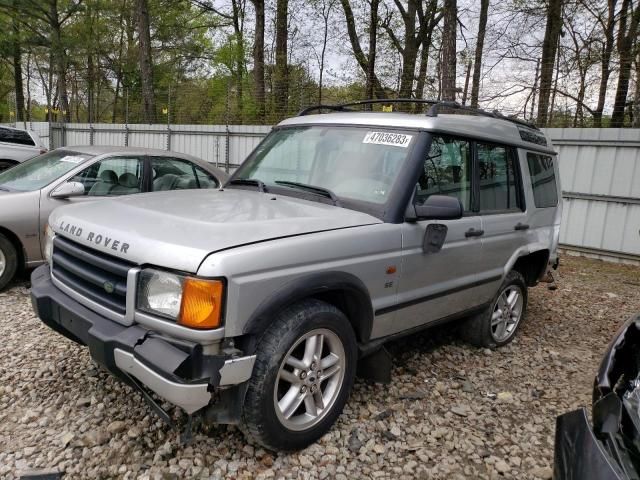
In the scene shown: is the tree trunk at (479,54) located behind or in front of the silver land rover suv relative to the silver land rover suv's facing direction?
behind

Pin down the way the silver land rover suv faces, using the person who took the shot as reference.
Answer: facing the viewer and to the left of the viewer

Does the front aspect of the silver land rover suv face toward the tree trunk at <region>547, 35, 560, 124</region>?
no

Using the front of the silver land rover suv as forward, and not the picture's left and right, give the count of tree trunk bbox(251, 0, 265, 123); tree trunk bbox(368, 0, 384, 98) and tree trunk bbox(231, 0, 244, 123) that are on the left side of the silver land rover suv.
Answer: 0

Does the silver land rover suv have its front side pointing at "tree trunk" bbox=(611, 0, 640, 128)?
no

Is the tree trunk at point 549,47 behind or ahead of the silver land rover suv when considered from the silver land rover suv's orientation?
behind

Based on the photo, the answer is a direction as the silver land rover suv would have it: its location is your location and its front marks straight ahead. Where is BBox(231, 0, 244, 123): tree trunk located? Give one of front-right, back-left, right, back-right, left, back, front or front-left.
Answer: back-right

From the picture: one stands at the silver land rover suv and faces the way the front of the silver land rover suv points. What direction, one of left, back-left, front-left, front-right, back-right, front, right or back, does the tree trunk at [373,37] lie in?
back-right

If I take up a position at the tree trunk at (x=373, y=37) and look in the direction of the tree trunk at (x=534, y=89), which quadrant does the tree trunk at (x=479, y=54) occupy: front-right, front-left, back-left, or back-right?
front-left

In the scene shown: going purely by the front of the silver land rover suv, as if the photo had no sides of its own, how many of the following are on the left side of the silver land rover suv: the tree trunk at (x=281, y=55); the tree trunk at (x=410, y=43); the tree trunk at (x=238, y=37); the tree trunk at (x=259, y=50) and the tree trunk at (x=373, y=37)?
0

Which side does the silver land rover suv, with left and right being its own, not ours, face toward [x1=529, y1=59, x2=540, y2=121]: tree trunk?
back

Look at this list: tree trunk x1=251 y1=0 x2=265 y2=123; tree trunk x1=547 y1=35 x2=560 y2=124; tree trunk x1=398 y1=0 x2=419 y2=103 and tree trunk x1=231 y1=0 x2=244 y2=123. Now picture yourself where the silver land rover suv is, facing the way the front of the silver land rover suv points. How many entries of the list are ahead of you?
0

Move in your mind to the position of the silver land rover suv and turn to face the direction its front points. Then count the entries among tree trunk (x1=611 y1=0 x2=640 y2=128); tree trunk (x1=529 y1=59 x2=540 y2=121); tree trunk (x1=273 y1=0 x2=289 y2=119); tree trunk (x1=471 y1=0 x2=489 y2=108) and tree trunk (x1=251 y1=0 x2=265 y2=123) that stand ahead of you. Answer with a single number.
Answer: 0

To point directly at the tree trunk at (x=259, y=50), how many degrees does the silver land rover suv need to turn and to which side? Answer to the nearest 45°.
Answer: approximately 135° to its right

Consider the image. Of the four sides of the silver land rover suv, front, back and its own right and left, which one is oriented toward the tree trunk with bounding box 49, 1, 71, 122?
right

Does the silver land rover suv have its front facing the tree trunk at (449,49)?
no
